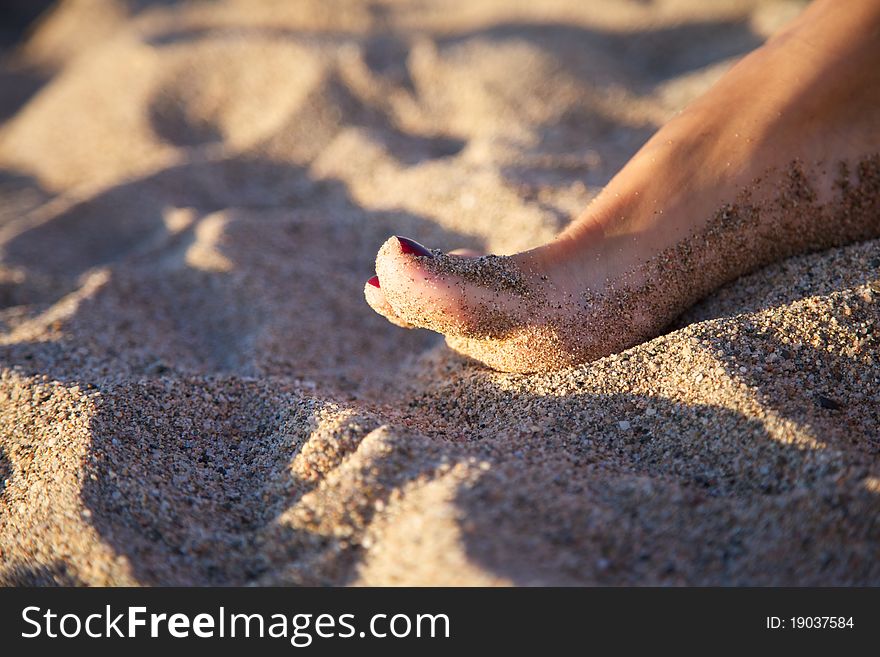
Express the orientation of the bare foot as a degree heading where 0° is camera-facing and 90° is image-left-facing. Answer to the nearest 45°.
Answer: approximately 90°
